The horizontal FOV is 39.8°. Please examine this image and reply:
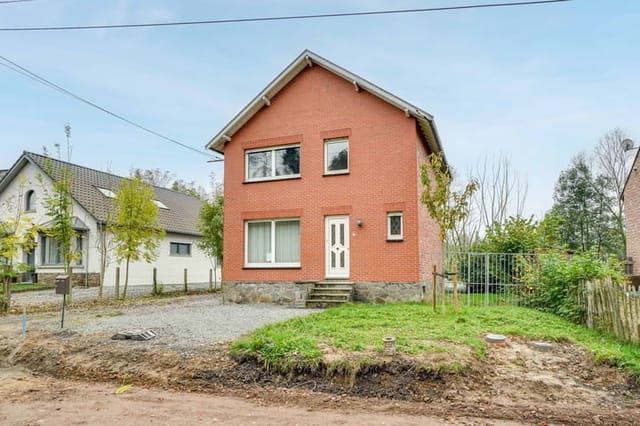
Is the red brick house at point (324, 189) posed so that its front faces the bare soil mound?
yes

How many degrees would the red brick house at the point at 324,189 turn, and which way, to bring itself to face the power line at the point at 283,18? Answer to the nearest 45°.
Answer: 0° — it already faces it

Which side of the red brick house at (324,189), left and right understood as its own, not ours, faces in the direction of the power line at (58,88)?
right

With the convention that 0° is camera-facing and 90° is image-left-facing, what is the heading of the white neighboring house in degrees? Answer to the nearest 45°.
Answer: approximately 45°

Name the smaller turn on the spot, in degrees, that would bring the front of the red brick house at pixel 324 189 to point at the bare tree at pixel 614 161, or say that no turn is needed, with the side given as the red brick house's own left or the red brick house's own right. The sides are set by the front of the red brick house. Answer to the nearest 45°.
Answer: approximately 135° to the red brick house's own left

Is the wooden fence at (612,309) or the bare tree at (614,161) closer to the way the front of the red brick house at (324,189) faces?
the wooden fence

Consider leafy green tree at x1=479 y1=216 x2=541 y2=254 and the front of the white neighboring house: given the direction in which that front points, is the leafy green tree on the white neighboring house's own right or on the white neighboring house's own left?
on the white neighboring house's own left
